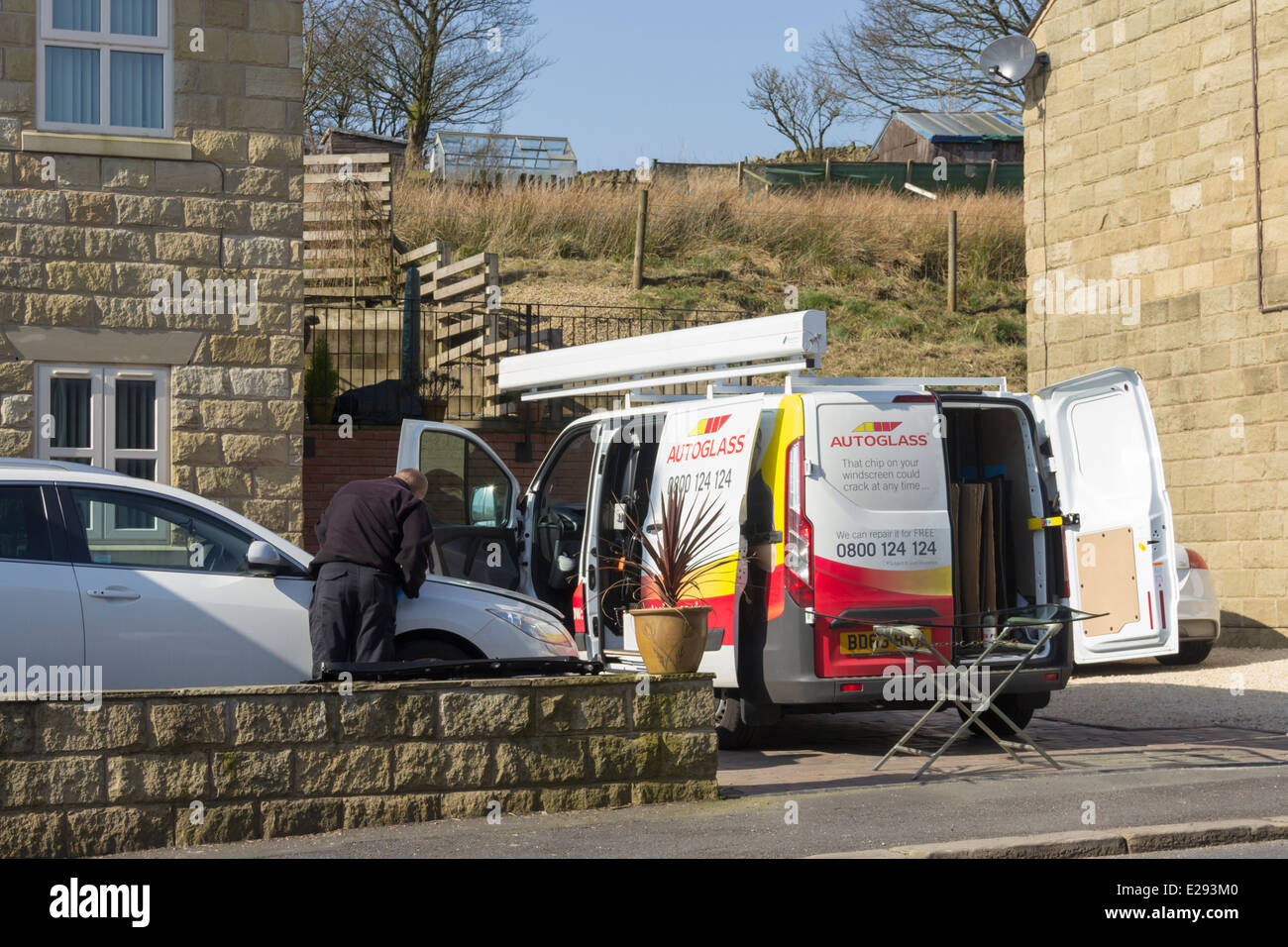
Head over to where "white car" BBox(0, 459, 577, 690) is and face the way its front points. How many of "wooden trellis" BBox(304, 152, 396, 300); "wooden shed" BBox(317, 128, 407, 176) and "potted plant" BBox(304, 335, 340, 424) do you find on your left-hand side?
3

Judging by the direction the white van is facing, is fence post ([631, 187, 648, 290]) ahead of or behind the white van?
ahead

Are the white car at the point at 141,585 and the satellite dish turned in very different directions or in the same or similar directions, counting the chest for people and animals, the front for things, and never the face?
very different directions

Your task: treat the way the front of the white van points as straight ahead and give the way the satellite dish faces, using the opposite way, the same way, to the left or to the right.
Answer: to the left

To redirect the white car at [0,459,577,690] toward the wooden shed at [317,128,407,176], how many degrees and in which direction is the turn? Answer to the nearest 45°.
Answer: approximately 90° to its left

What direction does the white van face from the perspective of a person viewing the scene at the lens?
facing away from the viewer and to the left of the viewer

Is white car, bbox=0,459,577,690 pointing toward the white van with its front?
yes

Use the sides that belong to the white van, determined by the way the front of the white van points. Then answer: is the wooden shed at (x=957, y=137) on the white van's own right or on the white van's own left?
on the white van's own right

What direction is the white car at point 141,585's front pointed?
to the viewer's right

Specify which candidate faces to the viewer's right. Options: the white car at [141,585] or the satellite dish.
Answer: the white car

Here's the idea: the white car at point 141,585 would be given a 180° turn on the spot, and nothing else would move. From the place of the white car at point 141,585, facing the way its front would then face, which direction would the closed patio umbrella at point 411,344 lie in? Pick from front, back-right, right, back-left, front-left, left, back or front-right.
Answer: right

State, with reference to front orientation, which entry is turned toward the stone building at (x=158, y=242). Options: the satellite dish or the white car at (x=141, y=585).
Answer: the satellite dish

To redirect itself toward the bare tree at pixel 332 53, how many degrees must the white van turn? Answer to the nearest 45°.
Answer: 0° — it already faces it

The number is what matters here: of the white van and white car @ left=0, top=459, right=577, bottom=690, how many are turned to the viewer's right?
1
